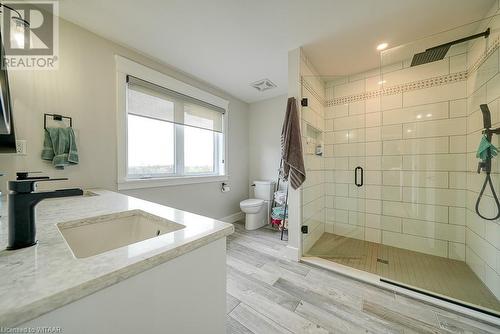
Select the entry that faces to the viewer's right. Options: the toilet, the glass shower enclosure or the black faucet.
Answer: the black faucet

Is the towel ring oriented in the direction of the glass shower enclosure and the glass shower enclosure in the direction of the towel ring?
yes

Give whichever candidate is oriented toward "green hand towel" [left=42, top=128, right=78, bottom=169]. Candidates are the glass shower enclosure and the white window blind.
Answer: the glass shower enclosure

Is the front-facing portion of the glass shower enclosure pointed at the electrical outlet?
yes

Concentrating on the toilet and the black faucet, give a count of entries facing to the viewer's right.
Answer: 1

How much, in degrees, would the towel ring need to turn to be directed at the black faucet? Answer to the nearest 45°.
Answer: approximately 45° to its right

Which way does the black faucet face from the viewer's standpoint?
to the viewer's right

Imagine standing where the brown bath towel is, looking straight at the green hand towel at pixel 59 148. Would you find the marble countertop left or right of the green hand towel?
left

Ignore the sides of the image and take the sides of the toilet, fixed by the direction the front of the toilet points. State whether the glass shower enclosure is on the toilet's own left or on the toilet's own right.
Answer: on the toilet's own left

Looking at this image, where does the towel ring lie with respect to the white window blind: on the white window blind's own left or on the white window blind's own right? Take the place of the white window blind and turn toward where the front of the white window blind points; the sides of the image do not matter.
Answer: on the white window blind's own right

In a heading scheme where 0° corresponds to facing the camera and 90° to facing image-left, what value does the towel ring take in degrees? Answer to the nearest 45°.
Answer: approximately 315°
